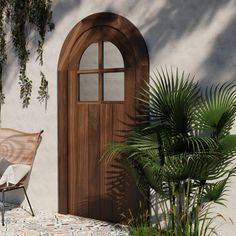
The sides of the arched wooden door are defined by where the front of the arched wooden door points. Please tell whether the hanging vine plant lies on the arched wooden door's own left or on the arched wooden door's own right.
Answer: on the arched wooden door's own right

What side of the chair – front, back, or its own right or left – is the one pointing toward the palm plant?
left

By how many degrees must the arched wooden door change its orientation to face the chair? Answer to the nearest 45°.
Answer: approximately 90° to its right

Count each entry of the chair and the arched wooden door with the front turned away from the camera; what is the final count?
0

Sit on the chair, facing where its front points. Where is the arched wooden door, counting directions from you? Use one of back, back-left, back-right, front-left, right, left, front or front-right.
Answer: left

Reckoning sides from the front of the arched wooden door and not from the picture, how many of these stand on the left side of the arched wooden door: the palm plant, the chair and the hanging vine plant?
1

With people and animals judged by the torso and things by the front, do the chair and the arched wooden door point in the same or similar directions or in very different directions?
same or similar directions

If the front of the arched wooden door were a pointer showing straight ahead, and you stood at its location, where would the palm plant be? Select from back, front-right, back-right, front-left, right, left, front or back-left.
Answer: left

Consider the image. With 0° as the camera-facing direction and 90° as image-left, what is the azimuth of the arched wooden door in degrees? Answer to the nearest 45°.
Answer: approximately 45°

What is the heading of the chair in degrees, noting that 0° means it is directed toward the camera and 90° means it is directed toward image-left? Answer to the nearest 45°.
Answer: approximately 45°
